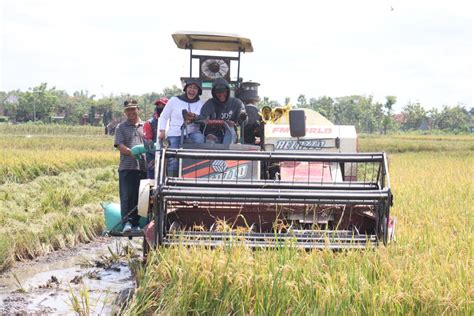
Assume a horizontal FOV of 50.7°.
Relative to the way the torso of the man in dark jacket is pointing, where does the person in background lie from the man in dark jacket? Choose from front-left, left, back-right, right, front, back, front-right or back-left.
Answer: back-right

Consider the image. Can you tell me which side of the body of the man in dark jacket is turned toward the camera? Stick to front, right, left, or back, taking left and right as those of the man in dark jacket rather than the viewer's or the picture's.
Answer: front

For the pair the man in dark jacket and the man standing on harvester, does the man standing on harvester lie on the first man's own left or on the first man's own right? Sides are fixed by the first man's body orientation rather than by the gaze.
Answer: on the first man's own right

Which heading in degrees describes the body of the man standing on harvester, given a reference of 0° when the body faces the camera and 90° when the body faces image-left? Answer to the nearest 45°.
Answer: approximately 315°

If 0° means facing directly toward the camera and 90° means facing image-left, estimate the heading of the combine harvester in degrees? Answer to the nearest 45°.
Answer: approximately 0°

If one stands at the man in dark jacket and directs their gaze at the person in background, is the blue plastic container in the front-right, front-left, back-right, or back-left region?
front-left
